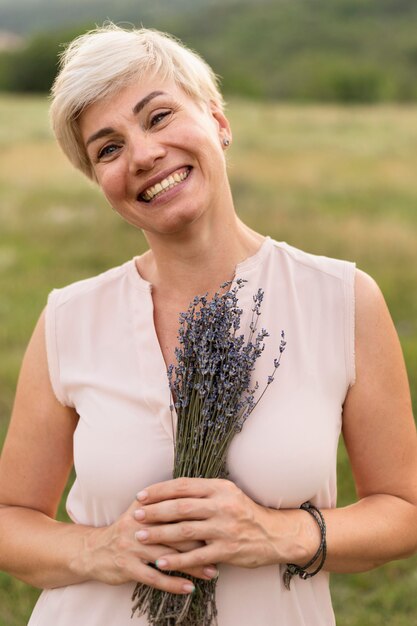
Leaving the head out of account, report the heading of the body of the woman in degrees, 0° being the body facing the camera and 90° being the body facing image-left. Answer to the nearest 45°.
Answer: approximately 0°
